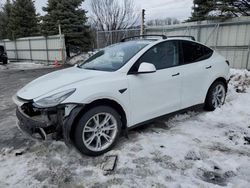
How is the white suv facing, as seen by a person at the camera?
facing the viewer and to the left of the viewer

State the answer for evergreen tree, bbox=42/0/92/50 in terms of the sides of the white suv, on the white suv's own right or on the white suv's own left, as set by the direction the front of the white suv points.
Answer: on the white suv's own right

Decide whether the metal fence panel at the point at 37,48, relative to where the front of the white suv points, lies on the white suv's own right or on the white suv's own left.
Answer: on the white suv's own right

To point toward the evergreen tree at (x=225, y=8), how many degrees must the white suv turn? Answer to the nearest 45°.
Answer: approximately 180°

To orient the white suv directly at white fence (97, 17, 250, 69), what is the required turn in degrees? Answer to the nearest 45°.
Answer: approximately 180°

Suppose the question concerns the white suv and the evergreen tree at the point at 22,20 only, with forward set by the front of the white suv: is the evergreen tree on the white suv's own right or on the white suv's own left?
on the white suv's own right
